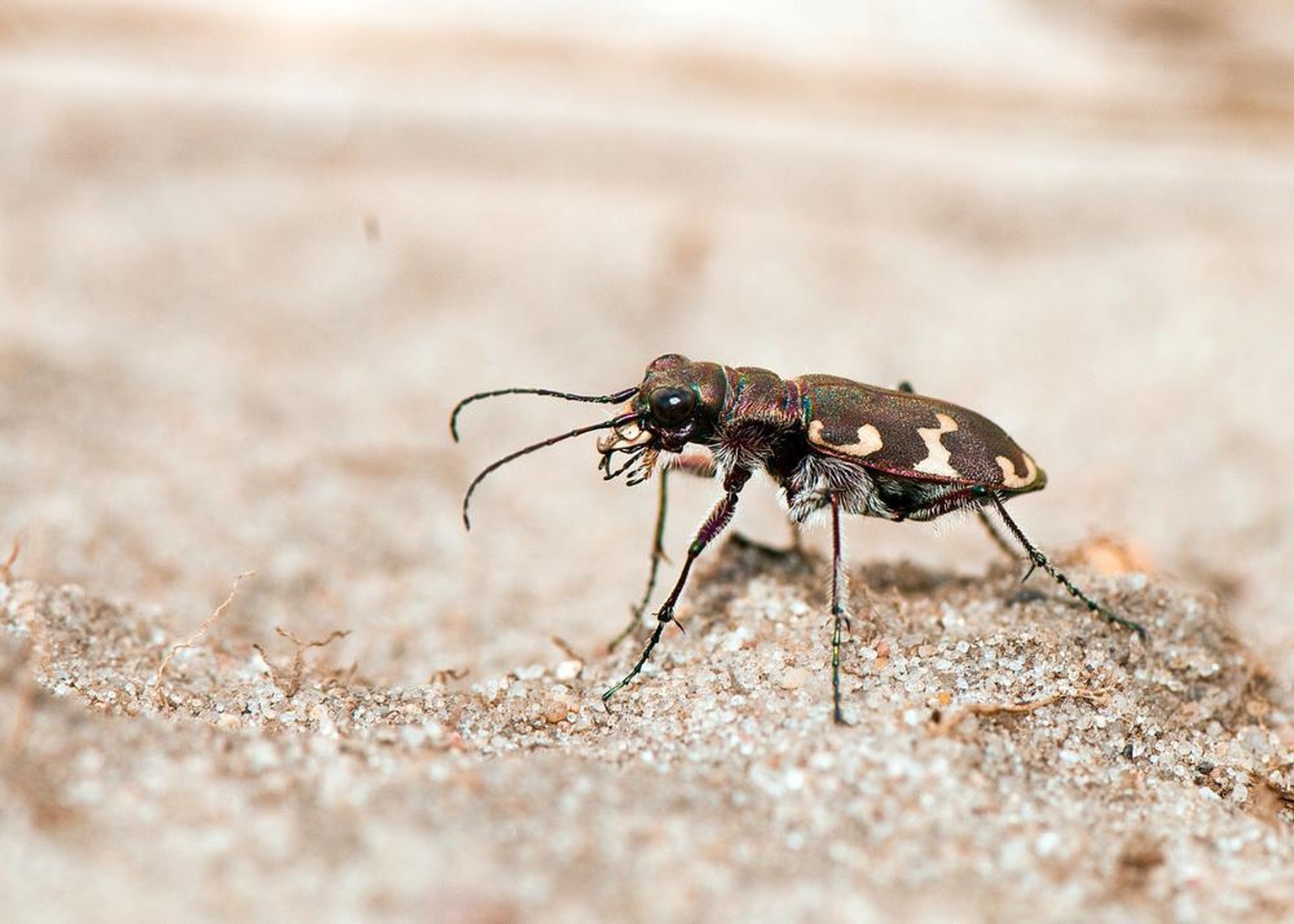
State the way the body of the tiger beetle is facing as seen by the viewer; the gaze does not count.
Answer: to the viewer's left
